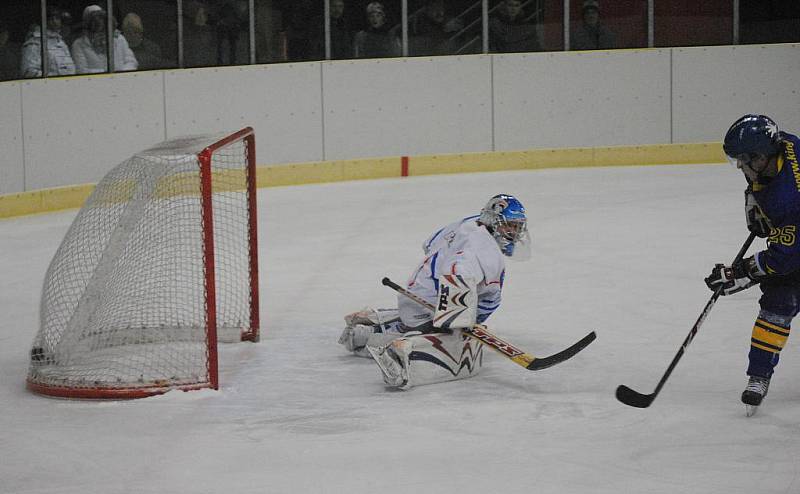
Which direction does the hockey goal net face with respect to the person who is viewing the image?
facing to the right of the viewer

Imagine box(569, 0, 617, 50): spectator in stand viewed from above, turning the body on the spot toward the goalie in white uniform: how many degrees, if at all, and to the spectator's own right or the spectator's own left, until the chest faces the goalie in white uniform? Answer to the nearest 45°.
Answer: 0° — they already face them

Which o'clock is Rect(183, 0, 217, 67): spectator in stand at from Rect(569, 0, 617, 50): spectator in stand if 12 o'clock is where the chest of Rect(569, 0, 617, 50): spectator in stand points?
Rect(183, 0, 217, 67): spectator in stand is roughly at 2 o'clock from Rect(569, 0, 617, 50): spectator in stand.

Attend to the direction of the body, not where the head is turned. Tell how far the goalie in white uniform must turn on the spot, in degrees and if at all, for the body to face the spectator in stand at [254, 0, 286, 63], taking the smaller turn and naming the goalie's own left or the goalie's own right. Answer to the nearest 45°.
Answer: approximately 90° to the goalie's own left

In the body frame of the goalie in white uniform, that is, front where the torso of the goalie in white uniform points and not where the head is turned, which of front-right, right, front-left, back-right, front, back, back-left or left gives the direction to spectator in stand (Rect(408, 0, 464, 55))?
left

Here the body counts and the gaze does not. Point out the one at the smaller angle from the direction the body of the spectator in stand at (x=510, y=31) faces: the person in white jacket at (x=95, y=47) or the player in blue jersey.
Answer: the player in blue jersey

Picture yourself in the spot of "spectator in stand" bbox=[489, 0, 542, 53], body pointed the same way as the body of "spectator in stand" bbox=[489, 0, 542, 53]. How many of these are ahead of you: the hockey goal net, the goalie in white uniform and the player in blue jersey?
3

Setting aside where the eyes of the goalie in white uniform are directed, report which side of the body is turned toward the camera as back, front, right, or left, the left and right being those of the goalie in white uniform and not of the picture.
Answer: right

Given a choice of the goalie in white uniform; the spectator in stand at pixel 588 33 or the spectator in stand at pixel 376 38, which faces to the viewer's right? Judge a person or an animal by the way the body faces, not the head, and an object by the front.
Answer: the goalie in white uniform

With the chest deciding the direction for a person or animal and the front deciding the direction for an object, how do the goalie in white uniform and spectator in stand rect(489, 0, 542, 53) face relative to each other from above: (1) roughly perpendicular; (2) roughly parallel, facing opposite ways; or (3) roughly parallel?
roughly perpendicular

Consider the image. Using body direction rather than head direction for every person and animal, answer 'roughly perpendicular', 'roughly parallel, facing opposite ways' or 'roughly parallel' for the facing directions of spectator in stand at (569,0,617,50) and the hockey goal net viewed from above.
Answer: roughly perpendicular

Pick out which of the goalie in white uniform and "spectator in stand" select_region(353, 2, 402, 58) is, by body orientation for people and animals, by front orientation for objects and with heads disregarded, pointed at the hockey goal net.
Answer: the spectator in stand
